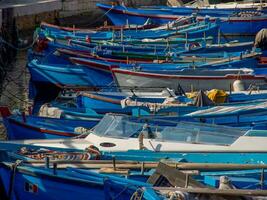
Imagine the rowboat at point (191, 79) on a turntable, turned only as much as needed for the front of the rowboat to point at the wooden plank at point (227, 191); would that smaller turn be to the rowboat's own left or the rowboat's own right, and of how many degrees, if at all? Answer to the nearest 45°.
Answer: approximately 90° to the rowboat's own left

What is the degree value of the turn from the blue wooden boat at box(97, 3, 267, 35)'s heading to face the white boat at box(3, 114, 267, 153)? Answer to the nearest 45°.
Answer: approximately 90° to its left

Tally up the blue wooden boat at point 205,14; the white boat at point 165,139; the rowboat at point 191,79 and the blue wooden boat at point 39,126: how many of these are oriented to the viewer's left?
4

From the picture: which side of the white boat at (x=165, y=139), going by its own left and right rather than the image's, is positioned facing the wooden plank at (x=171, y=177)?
left

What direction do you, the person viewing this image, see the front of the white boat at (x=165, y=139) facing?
facing to the left of the viewer

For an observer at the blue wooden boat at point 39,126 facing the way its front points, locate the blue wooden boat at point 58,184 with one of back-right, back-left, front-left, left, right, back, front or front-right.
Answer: left

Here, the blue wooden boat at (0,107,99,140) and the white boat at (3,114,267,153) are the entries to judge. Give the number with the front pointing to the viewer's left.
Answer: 2

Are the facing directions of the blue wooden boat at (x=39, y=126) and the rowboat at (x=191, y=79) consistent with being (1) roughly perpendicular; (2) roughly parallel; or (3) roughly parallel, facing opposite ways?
roughly parallel

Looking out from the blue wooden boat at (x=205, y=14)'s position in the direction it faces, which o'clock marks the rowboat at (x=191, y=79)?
The rowboat is roughly at 9 o'clock from the blue wooden boat.

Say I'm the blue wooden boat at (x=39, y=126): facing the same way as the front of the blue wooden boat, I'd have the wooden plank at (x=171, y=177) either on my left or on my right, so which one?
on my left

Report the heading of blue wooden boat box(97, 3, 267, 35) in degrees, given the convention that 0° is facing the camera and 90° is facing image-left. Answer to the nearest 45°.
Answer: approximately 90°

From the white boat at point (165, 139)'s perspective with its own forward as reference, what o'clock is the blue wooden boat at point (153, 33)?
The blue wooden boat is roughly at 3 o'clock from the white boat.

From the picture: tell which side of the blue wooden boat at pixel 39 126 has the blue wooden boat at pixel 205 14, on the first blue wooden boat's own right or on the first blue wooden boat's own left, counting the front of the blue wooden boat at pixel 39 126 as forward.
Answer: on the first blue wooden boat's own right

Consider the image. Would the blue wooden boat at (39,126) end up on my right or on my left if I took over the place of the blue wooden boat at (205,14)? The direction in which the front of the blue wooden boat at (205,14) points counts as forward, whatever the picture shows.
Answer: on my left

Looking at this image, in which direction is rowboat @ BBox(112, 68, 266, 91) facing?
to the viewer's left

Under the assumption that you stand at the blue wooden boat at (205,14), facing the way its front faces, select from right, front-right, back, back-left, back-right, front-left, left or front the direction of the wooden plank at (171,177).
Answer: left
